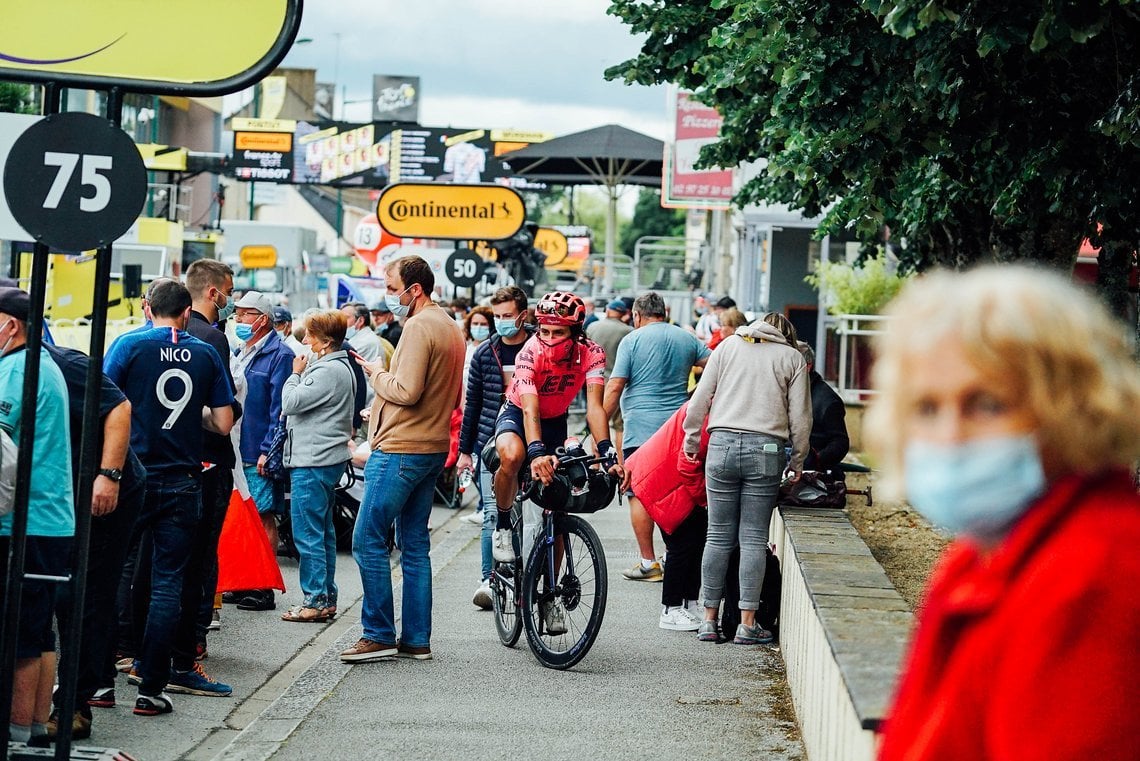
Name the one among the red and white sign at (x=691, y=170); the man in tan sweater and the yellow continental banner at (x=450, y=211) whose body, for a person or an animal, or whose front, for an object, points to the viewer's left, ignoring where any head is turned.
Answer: the man in tan sweater

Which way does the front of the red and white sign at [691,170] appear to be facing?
toward the camera

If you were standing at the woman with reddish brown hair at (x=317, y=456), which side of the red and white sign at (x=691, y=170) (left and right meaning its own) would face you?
front

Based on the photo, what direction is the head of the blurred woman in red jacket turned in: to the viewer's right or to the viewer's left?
to the viewer's left

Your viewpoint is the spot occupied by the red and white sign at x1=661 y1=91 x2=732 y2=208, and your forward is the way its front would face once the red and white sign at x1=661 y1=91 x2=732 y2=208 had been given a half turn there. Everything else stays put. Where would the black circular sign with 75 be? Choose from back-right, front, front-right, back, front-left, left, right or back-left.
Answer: back

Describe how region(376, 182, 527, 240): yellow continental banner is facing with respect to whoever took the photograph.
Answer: facing the viewer

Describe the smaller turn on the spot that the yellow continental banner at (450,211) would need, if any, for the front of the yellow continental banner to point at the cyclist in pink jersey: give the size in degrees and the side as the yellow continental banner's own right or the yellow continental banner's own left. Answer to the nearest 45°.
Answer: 0° — it already faces them

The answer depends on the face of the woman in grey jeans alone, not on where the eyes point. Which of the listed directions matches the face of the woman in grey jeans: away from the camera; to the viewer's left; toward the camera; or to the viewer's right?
away from the camera

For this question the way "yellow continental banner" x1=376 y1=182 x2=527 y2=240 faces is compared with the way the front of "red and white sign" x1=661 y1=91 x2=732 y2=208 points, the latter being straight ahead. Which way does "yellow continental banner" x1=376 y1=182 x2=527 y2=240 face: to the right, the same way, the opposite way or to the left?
the same way

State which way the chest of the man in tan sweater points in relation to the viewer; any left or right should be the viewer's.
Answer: facing to the left of the viewer

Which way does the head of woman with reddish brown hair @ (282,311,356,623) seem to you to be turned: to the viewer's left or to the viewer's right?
to the viewer's left

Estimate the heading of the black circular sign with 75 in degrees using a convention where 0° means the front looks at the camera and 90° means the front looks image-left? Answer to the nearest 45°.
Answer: approximately 0°

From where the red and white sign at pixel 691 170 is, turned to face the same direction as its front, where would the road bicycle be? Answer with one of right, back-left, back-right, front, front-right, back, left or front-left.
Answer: front

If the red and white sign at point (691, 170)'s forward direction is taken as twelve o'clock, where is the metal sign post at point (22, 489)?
The metal sign post is roughly at 12 o'clock from the red and white sign.
